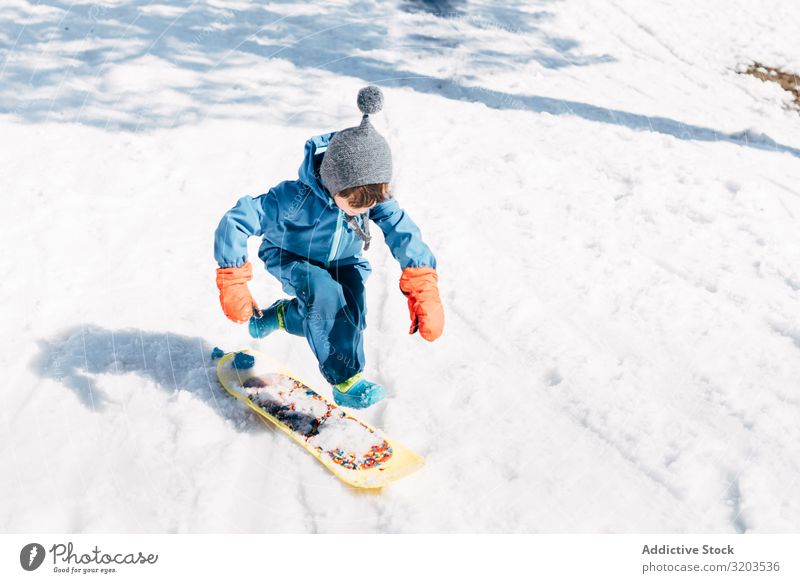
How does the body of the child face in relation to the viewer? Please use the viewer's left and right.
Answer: facing the viewer and to the right of the viewer
